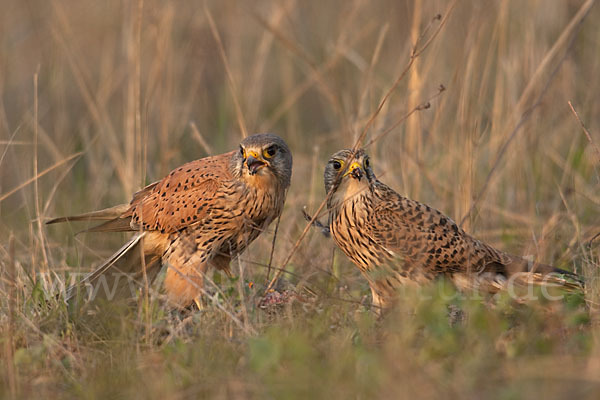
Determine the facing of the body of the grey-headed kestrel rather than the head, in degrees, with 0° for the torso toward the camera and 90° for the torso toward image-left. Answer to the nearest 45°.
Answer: approximately 315°

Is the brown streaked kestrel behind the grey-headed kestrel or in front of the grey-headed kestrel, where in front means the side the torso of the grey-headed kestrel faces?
in front
